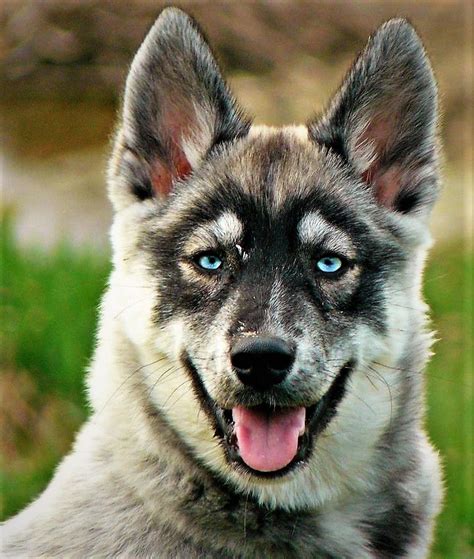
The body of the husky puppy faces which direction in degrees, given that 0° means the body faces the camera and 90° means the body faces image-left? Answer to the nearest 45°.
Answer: approximately 0°
